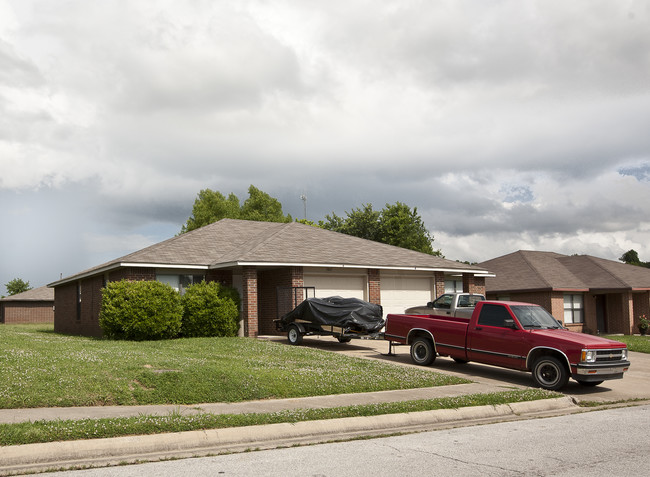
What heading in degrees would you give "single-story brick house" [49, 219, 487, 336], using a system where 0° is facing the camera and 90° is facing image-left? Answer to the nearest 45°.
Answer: approximately 315°

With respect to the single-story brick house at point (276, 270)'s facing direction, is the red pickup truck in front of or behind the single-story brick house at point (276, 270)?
in front

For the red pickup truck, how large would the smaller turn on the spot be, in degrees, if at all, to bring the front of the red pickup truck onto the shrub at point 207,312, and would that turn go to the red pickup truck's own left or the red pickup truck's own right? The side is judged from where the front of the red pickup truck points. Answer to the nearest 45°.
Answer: approximately 180°

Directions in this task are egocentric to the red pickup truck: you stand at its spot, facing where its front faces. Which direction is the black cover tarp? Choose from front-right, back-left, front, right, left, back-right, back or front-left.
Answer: back

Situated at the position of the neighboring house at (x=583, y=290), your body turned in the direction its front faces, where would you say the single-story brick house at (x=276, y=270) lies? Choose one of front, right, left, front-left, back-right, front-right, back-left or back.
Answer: right

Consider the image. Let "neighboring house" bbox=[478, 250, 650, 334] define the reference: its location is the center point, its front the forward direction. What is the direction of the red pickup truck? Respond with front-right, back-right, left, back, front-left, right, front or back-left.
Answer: front-right

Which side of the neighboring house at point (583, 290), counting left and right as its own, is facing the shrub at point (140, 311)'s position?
right
